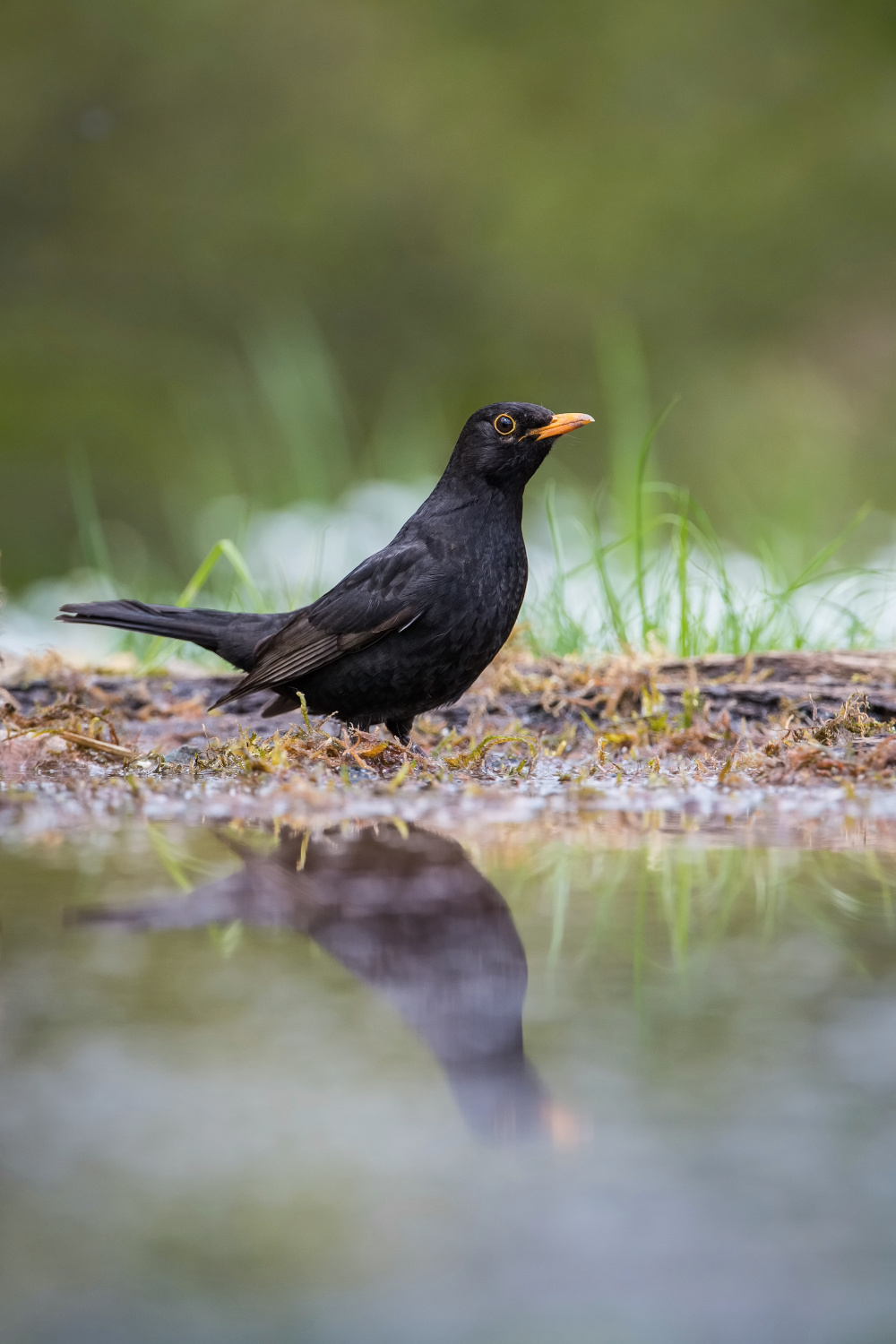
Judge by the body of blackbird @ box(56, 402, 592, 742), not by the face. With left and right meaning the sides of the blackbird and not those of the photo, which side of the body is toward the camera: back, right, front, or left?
right
